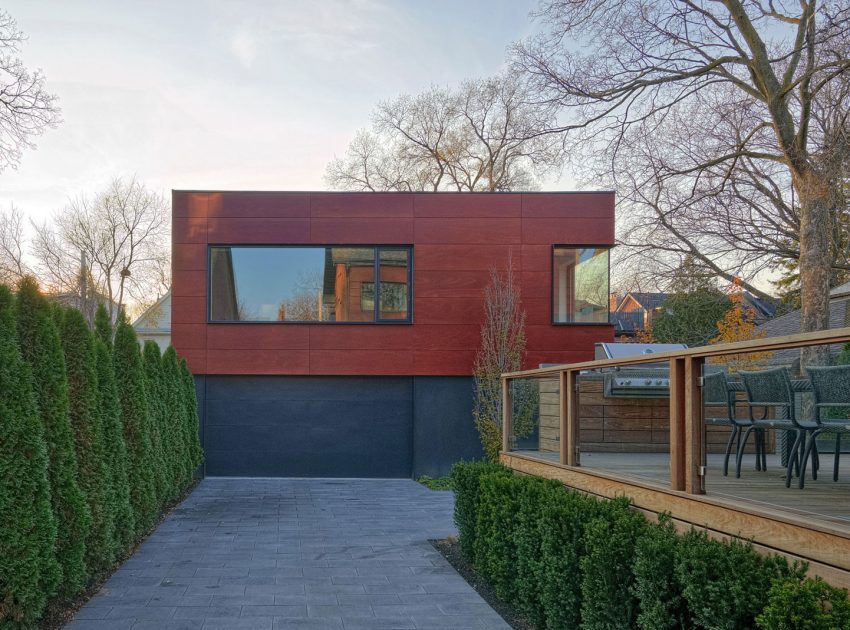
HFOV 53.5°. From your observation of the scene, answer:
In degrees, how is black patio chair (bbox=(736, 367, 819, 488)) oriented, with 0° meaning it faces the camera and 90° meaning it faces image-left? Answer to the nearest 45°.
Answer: approximately 225°

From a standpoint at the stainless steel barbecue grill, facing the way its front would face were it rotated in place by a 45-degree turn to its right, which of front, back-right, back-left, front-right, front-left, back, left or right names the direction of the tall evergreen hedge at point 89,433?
front-right

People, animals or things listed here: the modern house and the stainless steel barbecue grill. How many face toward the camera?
2

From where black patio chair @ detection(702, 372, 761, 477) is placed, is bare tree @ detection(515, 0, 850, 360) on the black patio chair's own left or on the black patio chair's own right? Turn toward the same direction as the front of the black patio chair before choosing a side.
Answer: on the black patio chair's own left

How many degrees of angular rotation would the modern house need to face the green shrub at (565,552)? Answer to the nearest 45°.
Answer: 0° — it already faces it

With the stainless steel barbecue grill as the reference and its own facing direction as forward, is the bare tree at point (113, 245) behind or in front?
behind

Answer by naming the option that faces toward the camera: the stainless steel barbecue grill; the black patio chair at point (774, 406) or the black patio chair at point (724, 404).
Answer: the stainless steel barbecue grill

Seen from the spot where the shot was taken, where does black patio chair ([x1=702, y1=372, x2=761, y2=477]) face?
facing away from the viewer and to the right of the viewer

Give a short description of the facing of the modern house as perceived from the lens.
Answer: facing the viewer

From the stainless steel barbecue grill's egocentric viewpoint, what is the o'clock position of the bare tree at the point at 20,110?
The bare tree is roughly at 4 o'clock from the stainless steel barbecue grill.

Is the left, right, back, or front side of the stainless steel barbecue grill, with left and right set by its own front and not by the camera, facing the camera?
front

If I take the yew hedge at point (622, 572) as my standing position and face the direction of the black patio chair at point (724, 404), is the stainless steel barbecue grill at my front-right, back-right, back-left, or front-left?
front-left

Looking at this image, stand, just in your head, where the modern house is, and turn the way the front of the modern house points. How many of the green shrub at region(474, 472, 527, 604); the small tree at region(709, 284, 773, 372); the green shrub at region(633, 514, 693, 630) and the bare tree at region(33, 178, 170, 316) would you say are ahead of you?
2

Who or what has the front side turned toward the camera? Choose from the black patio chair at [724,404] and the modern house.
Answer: the modern house

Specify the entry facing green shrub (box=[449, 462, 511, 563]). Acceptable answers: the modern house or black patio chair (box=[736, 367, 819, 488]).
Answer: the modern house

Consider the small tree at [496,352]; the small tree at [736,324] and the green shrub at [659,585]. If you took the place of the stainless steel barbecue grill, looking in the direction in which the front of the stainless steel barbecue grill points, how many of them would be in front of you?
1

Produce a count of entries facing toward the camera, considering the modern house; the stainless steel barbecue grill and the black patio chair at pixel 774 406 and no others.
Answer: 2

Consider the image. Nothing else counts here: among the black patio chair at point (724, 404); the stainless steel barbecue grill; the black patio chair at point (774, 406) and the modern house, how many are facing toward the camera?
2
